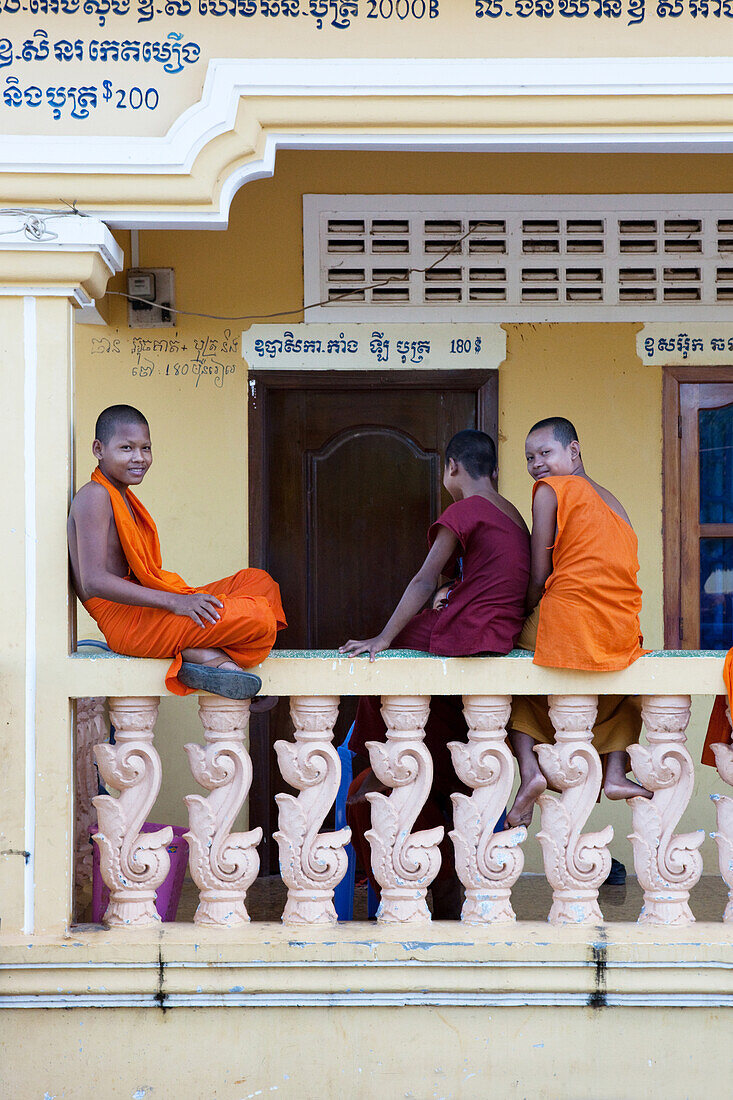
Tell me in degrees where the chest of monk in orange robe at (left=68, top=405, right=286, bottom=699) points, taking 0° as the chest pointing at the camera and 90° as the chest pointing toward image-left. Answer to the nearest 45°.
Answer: approximately 270°

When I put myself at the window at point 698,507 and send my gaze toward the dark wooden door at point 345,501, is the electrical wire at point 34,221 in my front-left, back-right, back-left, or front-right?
front-left

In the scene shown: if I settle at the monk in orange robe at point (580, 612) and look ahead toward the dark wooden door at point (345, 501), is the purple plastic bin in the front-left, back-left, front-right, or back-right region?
front-left

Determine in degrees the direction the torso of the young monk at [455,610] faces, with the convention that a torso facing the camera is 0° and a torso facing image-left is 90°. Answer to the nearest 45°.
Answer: approximately 135°

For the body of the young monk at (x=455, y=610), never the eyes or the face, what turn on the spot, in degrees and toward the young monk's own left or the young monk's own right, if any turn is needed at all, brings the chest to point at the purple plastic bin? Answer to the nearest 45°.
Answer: approximately 45° to the young monk's own left

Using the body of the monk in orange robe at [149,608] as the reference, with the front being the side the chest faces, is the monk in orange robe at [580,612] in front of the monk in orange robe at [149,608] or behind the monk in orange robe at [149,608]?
in front

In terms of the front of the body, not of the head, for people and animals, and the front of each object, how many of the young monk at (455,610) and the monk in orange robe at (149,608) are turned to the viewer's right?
1

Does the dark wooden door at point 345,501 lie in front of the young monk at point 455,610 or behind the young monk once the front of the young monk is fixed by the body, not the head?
in front

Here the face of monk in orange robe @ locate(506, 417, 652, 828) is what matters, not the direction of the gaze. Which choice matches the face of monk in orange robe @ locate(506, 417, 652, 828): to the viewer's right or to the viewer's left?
to the viewer's left
